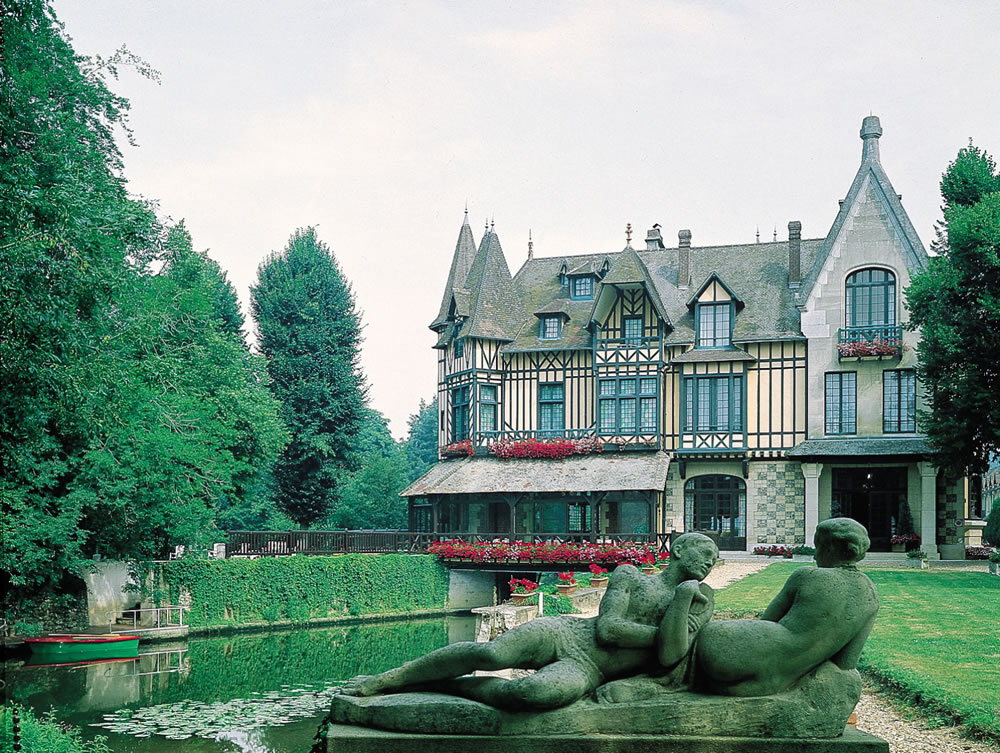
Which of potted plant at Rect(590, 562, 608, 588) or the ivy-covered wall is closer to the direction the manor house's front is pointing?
the potted plant

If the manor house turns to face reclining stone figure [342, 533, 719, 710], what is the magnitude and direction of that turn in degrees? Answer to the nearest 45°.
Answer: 0° — it already faces it

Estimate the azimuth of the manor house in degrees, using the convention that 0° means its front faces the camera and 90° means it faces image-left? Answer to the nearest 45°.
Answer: approximately 0°

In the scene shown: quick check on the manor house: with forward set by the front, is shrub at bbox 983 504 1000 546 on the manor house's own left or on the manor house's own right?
on the manor house's own left

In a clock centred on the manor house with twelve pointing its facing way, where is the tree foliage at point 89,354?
The tree foliage is roughly at 1 o'clock from the manor house.

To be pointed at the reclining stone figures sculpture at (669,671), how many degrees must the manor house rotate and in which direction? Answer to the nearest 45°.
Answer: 0° — it already faces it
